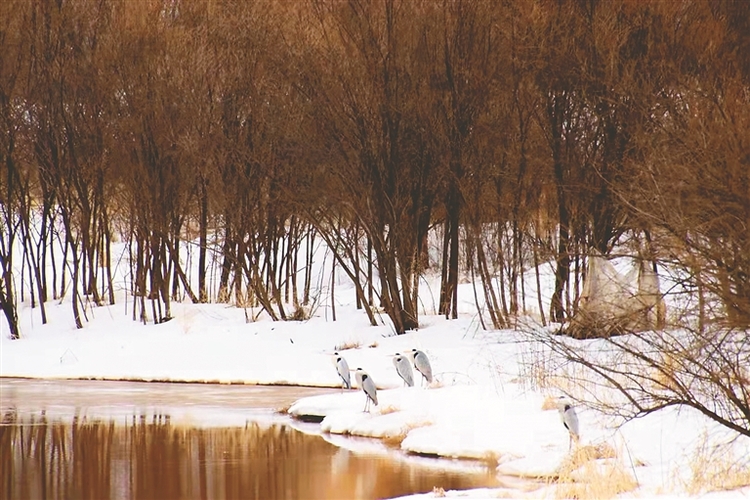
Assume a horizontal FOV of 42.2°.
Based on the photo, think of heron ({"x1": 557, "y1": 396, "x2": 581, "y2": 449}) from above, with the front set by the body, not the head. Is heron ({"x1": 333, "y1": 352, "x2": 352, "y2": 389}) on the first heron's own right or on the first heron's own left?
on the first heron's own right

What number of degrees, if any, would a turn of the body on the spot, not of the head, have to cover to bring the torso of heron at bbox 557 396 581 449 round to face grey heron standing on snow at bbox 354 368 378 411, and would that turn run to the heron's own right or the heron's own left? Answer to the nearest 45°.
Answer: approximately 45° to the heron's own right

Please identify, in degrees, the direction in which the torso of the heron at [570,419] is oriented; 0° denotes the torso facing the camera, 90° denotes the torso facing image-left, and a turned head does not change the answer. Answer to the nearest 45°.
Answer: approximately 90°

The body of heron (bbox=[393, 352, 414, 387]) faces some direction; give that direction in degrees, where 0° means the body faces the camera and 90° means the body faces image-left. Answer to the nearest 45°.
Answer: approximately 90°

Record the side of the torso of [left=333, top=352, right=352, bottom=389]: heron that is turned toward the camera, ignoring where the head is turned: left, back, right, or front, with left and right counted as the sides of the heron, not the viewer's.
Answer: left

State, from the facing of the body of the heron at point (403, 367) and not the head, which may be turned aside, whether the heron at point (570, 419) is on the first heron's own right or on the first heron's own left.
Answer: on the first heron's own left
